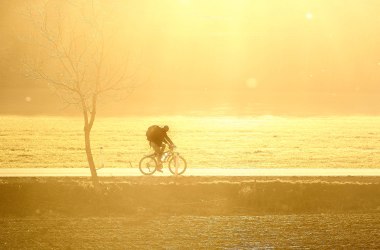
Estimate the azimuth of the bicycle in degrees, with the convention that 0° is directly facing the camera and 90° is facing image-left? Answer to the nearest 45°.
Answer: approximately 270°
